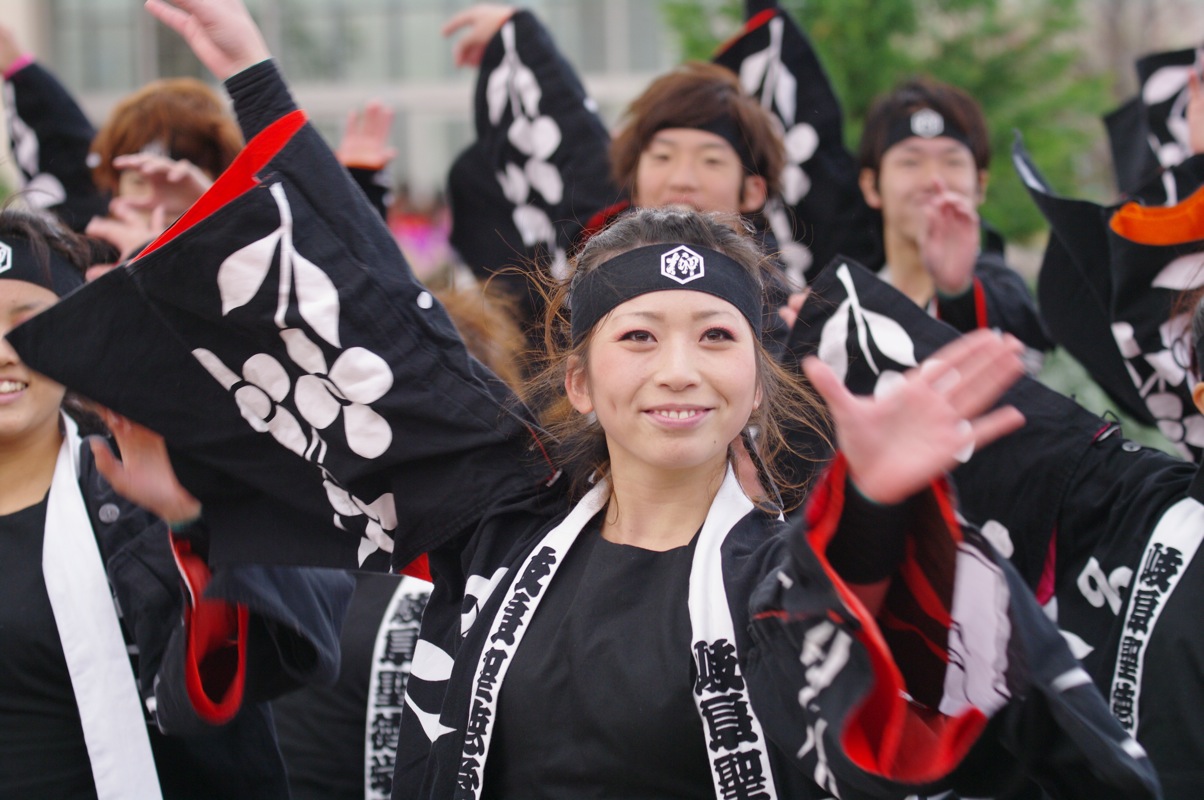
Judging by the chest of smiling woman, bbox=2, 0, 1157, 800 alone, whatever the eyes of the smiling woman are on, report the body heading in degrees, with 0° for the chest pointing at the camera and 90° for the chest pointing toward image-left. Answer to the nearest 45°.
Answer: approximately 0°

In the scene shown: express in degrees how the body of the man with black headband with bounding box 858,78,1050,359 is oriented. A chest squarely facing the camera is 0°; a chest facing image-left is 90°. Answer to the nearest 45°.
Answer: approximately 0°

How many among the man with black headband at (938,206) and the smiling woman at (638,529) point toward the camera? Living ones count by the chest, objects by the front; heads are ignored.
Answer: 2

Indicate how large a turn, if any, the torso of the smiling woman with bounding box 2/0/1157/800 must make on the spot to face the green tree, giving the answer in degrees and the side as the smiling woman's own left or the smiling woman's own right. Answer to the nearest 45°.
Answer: approximately 135° to the smiling woman's own left

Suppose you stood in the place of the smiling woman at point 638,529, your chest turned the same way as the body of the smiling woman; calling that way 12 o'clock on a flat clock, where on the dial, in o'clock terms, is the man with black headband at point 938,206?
The man with black headband is roughly at 7 o'clock from the smiling woman.

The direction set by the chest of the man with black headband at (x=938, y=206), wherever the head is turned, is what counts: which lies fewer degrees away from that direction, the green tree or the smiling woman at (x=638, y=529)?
the smiling woman

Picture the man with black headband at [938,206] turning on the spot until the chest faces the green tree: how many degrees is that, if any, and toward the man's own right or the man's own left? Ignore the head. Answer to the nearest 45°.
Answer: approximately 180°

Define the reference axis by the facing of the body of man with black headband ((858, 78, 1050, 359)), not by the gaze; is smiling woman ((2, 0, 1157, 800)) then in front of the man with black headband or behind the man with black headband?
in front
